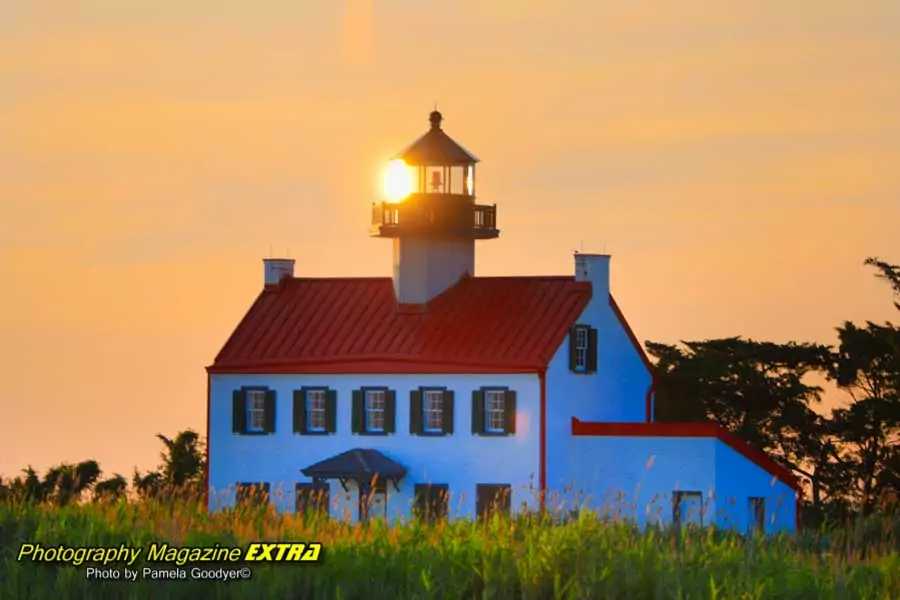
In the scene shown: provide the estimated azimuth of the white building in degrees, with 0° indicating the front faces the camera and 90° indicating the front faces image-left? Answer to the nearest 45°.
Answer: approximately 45°
